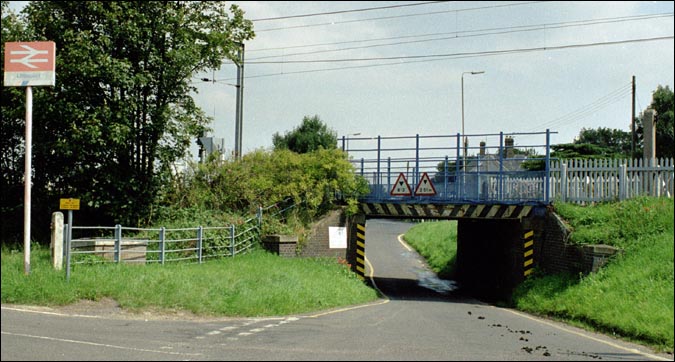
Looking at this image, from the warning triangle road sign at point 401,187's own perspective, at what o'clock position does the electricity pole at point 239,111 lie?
The electricity pole is roughly at 4 o'clock from the warning triangle road sign.

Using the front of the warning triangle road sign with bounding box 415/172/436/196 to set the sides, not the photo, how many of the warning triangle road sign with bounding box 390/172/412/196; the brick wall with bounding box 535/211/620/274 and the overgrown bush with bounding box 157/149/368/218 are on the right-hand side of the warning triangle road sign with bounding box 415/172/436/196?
2

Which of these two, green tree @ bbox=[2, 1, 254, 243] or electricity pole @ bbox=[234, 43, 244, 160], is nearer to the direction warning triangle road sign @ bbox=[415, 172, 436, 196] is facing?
the green tree

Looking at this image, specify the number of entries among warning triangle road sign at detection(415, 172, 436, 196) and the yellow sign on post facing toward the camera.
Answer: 2

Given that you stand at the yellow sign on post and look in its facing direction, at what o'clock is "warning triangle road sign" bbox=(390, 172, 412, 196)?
The warning triangle road sign is roughly at 8 o'clock from the yellow sign on post.

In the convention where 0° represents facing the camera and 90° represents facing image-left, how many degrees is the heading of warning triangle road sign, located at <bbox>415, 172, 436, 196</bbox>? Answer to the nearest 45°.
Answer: approximately 0°

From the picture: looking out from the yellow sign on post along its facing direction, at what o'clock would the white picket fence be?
The white picket fence is roughly at 9 o'clock from the yellow sign on post.

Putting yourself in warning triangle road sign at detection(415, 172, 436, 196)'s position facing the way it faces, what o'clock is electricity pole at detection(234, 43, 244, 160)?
The electricity pole is roughly at 4 o'clock from the warning triangle road sign.

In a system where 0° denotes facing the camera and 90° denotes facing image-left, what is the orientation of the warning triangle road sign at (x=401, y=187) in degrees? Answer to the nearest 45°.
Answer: approximately 0°
